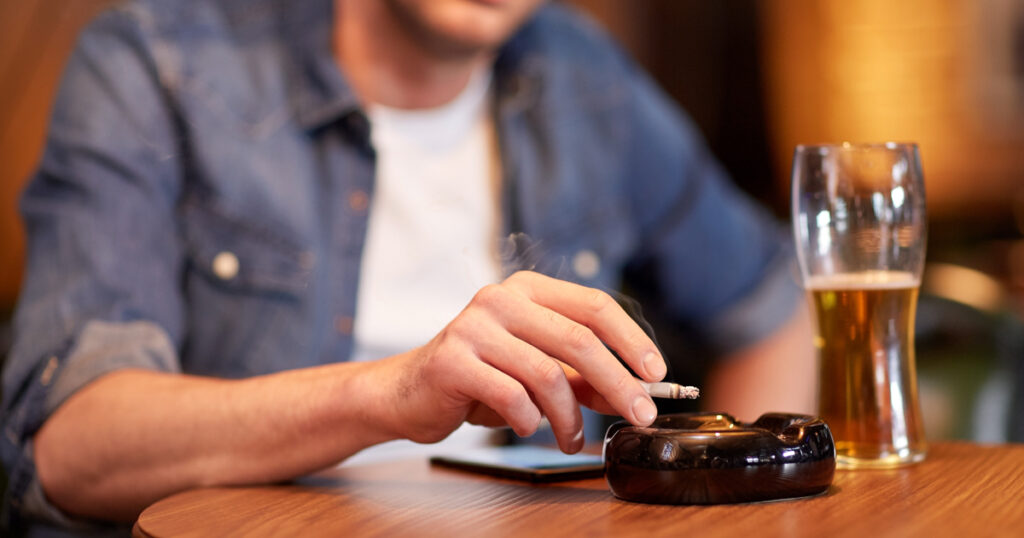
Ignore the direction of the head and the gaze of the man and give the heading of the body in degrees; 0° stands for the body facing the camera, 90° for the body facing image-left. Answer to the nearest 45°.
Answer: approximately 315°
